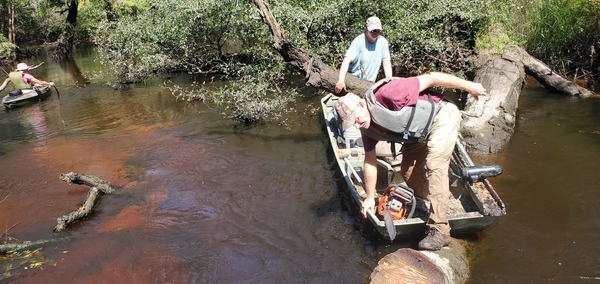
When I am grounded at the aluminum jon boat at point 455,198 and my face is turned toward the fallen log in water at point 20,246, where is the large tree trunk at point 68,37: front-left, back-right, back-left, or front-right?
front-right

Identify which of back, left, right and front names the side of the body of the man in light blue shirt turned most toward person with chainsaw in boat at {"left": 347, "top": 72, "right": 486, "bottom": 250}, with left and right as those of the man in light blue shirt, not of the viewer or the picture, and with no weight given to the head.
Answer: front

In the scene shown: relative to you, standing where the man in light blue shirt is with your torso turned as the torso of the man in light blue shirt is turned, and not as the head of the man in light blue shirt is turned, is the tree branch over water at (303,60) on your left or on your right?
on your right

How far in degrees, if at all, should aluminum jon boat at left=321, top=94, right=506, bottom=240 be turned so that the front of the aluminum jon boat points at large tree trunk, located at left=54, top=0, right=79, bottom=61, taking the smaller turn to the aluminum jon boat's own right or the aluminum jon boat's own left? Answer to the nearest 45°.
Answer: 0° — it already faces it

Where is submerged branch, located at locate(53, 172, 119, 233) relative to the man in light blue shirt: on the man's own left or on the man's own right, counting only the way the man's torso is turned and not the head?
on the man's own right

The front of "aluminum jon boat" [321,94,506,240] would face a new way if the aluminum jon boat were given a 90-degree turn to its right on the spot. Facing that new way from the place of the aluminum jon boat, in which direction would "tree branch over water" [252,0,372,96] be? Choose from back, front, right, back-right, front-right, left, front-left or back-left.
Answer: left

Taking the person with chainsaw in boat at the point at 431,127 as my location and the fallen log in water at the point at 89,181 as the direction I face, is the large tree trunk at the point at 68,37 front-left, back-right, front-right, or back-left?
front-right

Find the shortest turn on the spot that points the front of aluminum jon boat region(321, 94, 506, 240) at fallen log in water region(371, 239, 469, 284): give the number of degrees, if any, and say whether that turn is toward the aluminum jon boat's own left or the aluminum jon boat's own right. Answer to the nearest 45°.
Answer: approximately 135° to the aluminum jon boat's own left

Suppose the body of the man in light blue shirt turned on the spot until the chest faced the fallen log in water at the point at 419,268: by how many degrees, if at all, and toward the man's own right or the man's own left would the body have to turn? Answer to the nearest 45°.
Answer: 0° — they already face it

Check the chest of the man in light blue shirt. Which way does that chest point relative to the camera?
toward the camera

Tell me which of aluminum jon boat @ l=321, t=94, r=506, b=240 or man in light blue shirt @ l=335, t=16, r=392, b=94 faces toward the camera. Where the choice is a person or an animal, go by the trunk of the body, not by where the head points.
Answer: the man in light blue shirt
